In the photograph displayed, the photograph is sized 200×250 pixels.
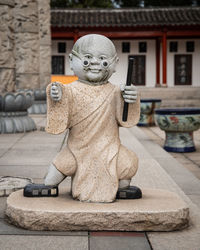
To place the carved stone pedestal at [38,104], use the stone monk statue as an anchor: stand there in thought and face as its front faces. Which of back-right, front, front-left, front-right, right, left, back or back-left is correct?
back

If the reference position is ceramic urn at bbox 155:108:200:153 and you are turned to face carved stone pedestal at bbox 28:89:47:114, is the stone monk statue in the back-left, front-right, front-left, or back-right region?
back-left

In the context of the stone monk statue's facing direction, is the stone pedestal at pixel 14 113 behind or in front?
behind

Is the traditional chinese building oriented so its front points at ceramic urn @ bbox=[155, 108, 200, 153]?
yes

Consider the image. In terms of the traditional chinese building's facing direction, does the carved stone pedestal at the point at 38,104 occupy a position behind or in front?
in front

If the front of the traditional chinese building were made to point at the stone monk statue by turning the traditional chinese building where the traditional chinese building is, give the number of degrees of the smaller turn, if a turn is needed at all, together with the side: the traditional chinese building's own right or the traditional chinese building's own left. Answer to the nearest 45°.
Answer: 0° — it already faces it

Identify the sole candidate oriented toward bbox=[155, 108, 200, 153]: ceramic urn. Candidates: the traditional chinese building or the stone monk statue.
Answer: the traditional chinese building

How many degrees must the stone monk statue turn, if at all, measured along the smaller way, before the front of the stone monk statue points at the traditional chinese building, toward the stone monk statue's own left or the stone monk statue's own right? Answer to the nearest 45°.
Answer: approximately 180°

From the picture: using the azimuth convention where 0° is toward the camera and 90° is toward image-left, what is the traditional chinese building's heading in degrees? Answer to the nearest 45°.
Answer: approximately 0°

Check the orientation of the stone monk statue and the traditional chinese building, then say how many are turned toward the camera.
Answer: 2
